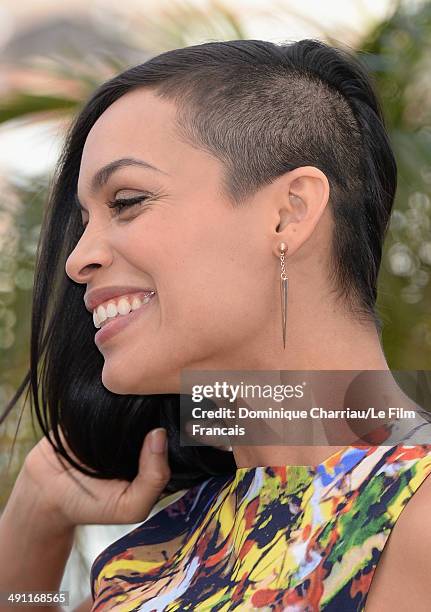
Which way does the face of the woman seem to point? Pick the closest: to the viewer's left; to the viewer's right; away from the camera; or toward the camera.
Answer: to the viewer's left

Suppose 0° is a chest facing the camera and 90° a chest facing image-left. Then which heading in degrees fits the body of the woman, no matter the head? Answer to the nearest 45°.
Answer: approximately 45°
